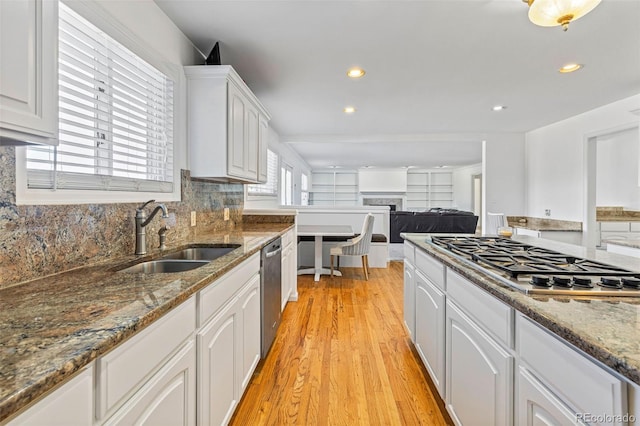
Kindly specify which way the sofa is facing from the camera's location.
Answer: facing away from the viewer

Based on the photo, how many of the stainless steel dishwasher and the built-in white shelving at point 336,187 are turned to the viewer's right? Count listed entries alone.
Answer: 1

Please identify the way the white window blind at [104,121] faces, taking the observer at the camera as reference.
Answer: facing the viewer and to the right of the viewer

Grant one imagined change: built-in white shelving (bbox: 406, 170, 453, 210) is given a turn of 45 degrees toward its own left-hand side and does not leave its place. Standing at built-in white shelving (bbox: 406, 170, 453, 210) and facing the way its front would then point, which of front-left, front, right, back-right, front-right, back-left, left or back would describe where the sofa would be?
front-right

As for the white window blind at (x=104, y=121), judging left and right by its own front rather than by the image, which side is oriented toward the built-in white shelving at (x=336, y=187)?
left

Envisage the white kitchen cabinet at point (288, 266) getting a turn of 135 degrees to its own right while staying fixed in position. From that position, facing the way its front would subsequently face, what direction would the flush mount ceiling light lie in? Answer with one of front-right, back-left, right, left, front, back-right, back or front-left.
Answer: left

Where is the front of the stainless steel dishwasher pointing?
to the viewer's right

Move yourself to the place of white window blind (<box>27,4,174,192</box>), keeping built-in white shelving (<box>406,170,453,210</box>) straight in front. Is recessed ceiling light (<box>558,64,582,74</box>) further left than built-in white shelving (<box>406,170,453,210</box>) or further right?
right

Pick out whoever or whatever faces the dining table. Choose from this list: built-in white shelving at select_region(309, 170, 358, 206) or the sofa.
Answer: the built-in white shelving

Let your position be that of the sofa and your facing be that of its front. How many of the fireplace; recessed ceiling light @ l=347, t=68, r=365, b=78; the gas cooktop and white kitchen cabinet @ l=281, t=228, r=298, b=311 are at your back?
3

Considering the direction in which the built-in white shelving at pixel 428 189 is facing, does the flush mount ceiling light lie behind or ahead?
ahead

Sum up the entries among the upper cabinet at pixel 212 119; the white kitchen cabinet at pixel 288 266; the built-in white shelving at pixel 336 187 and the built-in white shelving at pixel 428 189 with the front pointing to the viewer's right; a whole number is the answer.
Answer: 2

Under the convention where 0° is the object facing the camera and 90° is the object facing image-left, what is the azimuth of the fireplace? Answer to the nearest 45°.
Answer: approximately 0°

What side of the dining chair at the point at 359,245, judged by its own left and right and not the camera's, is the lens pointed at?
left
